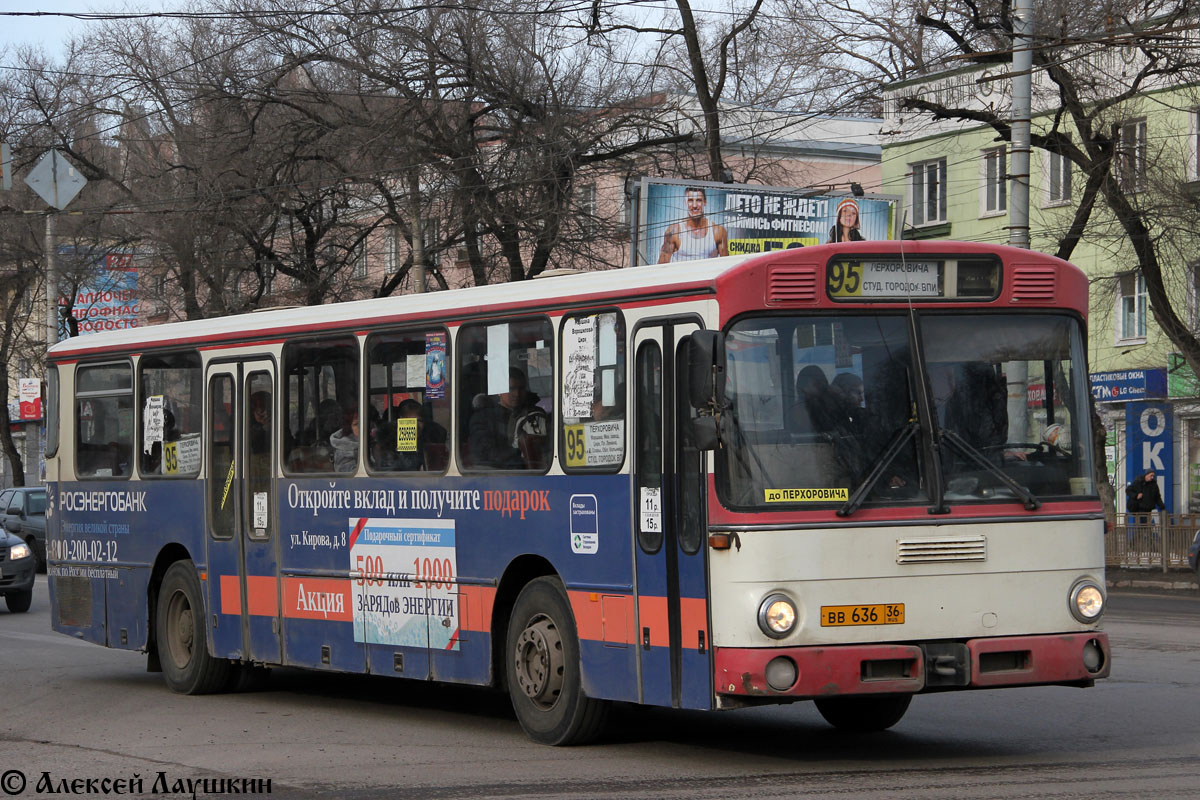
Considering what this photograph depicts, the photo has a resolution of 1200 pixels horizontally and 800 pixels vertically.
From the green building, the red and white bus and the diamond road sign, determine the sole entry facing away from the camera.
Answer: the diamond road sign

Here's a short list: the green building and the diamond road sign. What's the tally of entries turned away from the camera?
1

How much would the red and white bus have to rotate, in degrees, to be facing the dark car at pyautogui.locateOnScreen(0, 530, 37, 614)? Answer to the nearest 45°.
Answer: approximately 180°

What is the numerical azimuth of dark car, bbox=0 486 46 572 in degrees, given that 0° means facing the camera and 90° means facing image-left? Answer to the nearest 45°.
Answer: approximately 315°

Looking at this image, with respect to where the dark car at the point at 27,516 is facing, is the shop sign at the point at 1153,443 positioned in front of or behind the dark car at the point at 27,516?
in front

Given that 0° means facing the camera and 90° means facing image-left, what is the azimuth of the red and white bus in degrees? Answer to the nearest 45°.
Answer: approximately 315°

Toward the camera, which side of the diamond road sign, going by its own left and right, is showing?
back
